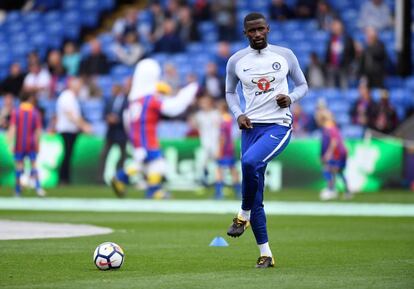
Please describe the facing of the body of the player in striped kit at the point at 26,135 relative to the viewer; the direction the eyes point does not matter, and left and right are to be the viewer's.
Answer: facing away from the viewer

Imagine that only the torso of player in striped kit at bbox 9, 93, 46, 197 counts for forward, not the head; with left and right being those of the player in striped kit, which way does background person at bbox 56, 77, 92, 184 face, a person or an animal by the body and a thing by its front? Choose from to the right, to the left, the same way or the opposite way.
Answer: to the right

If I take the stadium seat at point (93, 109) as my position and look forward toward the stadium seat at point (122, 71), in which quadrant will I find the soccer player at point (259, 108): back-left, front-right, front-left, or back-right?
back-right

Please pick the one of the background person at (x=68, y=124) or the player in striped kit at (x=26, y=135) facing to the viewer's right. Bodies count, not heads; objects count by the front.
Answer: the background person

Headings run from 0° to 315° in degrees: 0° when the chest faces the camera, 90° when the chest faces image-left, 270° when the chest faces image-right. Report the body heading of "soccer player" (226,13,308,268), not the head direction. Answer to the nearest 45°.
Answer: approximately 0°

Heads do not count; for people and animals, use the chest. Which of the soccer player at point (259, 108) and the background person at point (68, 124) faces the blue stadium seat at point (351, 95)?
the background person

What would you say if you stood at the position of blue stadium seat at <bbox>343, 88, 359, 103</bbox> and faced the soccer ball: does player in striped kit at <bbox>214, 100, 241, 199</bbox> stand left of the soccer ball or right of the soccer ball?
right

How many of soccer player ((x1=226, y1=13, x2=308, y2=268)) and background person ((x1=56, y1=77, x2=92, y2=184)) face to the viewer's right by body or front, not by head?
1
